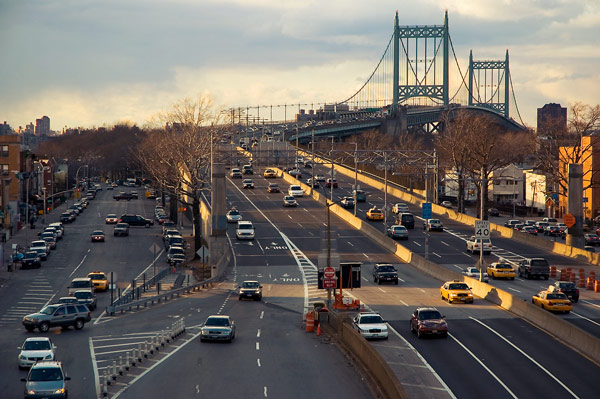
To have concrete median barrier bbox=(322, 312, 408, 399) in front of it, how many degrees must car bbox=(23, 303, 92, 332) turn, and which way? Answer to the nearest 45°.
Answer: approximately 90° to its left

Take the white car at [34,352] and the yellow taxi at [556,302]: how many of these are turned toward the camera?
1

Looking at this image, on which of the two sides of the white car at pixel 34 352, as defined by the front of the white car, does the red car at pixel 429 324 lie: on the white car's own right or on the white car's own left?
on the white car's own left

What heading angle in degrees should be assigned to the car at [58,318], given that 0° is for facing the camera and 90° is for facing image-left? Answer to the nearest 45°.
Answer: approximately 45°

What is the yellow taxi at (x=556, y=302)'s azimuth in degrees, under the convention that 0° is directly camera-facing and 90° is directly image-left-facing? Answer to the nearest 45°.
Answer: approximately 135°

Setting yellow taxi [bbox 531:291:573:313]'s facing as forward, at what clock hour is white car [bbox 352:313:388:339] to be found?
The white car is roughly at 9 o'clock from the yellow taxi.

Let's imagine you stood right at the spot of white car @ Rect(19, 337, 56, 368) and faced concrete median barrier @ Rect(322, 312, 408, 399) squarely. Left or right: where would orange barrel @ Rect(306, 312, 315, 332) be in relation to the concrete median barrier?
left

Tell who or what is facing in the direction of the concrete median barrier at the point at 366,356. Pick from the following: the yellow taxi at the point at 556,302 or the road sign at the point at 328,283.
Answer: the road sign

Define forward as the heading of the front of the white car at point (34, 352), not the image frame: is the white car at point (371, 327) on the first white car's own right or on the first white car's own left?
on the first white car's own left
